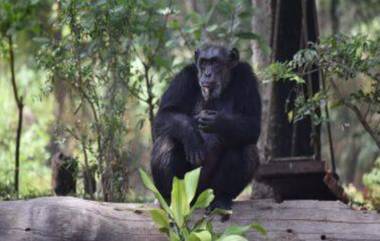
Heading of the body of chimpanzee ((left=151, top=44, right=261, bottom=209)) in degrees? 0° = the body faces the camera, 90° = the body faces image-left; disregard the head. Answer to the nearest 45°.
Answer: approximately 0°

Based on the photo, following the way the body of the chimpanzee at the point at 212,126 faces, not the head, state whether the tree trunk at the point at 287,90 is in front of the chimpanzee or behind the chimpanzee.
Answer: behind

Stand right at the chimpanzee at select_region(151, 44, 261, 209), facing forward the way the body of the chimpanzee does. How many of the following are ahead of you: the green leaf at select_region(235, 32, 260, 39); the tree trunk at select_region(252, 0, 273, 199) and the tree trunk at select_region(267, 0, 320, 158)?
0

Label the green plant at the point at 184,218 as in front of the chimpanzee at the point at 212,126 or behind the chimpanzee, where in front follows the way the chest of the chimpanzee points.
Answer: in front
